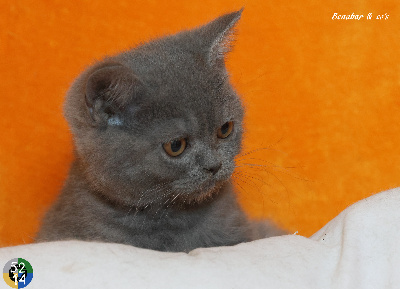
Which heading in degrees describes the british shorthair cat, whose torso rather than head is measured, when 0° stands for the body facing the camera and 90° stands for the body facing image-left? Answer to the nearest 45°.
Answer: approximately 315°
